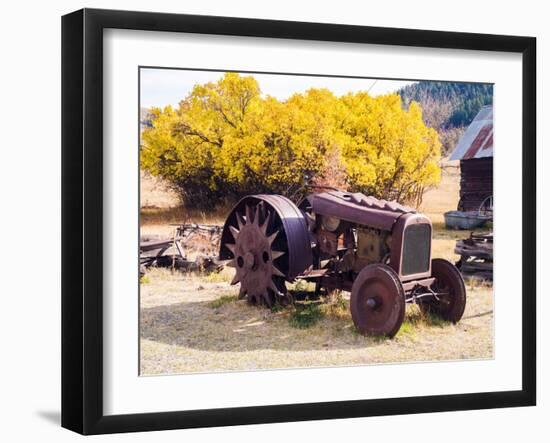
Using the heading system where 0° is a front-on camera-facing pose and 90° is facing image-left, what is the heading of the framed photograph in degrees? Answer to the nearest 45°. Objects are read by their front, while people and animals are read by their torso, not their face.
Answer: approximately 315°
